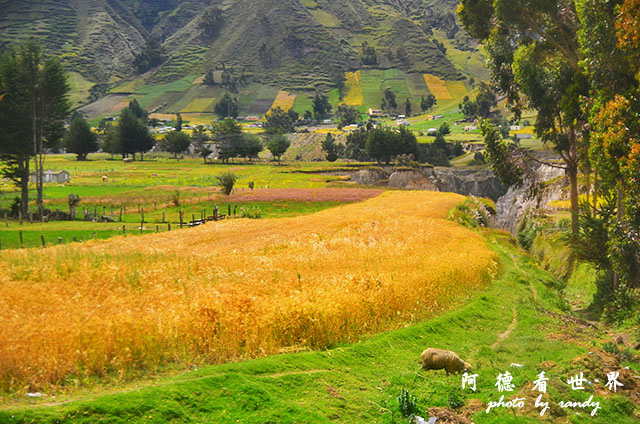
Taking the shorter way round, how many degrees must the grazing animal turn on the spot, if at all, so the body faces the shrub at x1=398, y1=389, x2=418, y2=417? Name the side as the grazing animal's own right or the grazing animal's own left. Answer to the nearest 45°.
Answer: approximately 90° to the grazing animal's own right

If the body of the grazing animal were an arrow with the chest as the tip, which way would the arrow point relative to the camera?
to the viewer's right

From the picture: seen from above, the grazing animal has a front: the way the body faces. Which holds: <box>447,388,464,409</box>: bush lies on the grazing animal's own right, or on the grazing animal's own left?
on the grazing animal's own right
